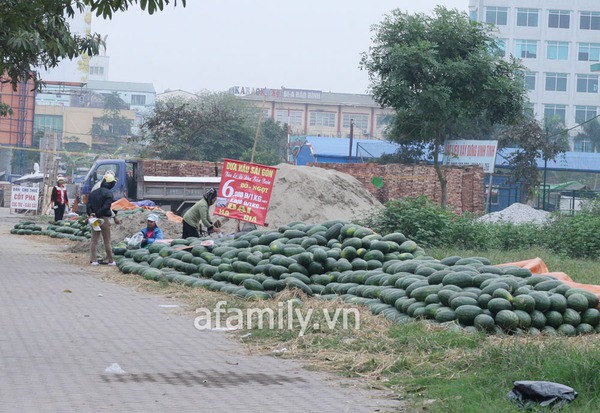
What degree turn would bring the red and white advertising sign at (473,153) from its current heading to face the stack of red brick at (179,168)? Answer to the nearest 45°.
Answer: approximately 45° to its right

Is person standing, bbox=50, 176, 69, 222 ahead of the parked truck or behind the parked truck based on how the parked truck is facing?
ahead

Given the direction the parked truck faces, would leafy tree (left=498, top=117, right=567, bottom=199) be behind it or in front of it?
behind

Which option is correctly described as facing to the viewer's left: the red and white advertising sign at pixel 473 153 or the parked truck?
the parked truck

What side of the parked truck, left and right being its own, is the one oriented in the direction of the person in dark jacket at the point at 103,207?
left

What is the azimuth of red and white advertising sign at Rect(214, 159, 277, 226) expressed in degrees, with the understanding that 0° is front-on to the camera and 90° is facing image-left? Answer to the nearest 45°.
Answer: approximately 0°

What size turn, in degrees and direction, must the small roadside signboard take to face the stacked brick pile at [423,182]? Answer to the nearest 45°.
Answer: approximately 45° to its left

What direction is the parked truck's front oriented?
to the viewer's left

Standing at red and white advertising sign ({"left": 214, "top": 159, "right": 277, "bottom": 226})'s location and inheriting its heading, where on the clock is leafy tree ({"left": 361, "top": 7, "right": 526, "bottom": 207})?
The leafy tree is roughly at 7 o'clock from the red and white advertising sign.

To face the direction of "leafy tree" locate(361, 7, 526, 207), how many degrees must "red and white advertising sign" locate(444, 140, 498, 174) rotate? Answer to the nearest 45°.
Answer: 0° — it already faces it

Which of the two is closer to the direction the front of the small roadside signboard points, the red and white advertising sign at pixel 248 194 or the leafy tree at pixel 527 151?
the red and white advertising sign

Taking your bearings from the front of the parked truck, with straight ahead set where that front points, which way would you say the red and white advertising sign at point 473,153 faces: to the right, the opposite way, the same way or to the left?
to the left

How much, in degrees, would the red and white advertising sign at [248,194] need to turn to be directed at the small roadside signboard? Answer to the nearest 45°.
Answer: approximately 135° to its right
